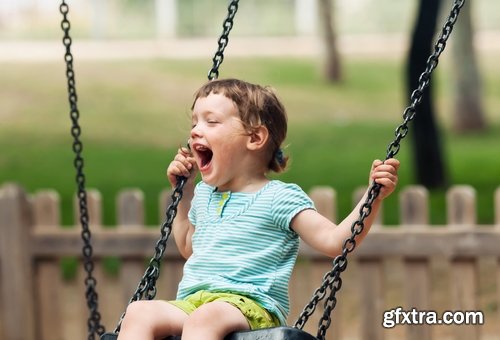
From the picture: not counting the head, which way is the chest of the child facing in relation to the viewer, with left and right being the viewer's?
facing the viewer and to the left of the viewer

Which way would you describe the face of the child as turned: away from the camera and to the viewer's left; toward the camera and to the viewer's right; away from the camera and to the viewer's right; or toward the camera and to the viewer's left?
toward the camera and to the viewer's left

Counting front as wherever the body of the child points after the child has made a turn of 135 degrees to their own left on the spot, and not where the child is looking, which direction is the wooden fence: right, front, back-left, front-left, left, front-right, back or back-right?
left
